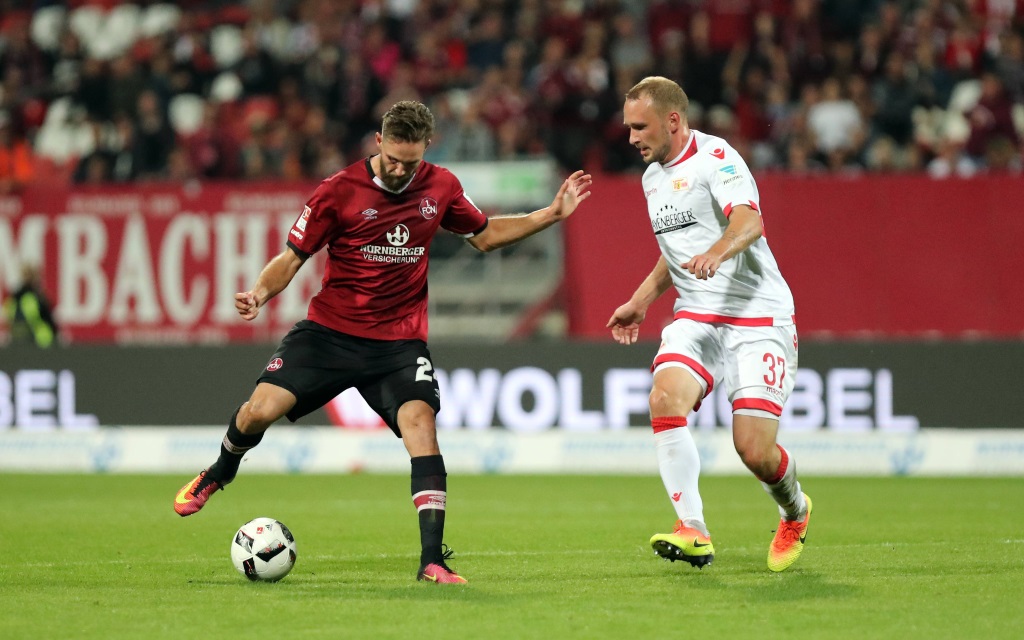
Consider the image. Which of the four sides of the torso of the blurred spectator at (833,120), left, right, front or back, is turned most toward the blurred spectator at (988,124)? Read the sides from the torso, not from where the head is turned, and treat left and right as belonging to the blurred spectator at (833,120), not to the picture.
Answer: left

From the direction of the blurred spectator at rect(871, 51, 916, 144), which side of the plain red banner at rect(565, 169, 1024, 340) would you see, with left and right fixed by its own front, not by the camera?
back

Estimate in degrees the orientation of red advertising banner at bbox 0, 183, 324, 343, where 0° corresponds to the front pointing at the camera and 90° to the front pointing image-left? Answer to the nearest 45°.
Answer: approximately 0°

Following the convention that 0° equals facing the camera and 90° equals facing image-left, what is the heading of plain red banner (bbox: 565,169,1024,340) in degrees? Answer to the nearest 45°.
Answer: approximately 0°

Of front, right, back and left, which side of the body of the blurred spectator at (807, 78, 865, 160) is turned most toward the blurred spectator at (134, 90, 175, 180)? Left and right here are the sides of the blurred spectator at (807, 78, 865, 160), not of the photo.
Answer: right

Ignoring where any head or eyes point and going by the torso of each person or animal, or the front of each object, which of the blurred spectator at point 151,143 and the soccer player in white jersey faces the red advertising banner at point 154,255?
the blurred spectator

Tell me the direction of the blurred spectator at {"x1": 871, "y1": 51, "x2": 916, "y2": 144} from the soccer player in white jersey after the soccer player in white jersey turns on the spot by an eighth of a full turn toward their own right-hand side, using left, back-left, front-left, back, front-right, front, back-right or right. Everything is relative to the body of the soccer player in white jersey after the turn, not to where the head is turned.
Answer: right

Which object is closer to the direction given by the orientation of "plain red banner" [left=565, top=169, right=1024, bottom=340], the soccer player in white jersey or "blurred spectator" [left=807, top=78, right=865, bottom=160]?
the soccer player in white jersey

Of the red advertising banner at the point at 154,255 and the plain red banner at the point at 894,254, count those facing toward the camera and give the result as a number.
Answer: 2

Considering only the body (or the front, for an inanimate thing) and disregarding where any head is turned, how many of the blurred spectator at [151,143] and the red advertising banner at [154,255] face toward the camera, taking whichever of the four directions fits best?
2
